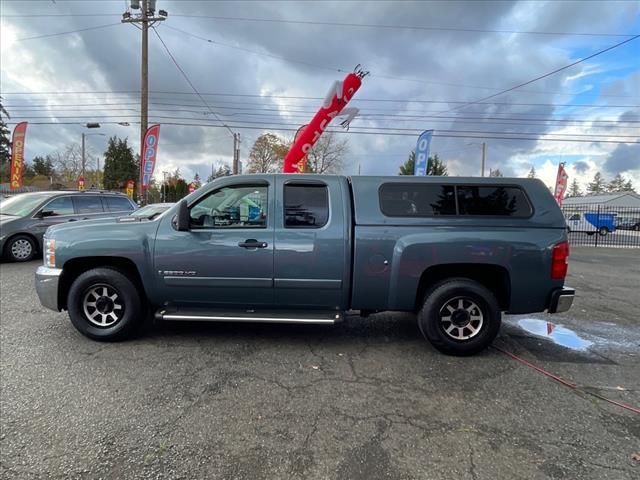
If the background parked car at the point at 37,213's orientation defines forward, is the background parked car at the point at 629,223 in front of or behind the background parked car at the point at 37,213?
behind

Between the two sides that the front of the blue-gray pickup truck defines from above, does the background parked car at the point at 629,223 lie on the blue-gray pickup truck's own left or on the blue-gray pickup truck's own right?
on the blue-gray pickup truck's own right

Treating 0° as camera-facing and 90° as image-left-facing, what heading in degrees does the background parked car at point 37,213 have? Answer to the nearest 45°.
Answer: approximately 45°

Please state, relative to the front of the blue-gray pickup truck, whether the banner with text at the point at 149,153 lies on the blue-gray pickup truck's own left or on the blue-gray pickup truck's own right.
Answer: on the blue-gray pickup truck's own right

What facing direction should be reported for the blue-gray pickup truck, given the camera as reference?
facing to the left of the viewer

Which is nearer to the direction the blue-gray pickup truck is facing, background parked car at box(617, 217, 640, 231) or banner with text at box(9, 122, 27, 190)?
the banner with text
